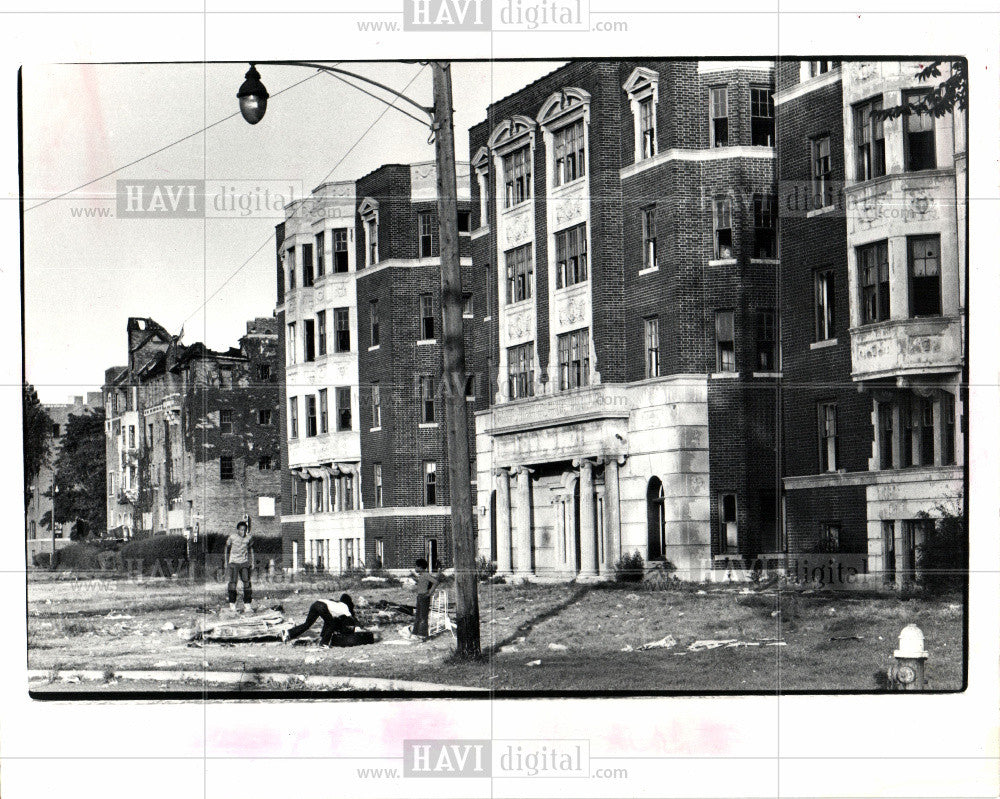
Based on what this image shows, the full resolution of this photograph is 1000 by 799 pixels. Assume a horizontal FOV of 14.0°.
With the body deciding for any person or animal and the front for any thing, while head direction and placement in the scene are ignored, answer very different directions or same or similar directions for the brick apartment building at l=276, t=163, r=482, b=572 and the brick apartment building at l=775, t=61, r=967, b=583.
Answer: same or similar directions

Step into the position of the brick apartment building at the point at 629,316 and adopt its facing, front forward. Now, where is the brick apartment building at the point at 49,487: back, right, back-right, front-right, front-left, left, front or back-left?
front-right

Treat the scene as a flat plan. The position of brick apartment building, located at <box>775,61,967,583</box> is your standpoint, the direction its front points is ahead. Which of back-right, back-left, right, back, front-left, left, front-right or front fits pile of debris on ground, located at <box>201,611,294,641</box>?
front-right

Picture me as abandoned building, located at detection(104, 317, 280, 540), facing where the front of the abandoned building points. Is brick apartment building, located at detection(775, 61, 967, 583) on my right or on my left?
on my left

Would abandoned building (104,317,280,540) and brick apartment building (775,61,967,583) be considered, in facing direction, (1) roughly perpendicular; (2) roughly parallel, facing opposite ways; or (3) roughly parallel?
roughly parallel

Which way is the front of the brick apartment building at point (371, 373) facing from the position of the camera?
facing the viewer and to the left of the viewer

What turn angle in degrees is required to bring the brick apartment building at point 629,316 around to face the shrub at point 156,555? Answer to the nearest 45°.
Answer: approximately 45° to its right

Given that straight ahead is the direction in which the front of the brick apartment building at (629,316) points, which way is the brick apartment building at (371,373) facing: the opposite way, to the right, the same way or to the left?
the same way

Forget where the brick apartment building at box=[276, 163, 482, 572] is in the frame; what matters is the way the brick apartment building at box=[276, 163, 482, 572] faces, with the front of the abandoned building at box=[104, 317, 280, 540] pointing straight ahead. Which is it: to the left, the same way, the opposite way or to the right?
the same way

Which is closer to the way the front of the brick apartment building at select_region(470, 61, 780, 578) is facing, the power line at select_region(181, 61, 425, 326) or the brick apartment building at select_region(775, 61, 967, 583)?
the power line
